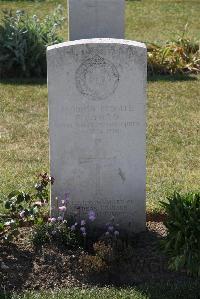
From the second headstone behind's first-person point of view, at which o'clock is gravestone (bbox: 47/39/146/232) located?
The gravestone is roughly at 12 o'clock from the second headstone behind.

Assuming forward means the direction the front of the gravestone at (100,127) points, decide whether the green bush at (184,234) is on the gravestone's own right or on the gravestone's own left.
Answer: on the gravestone's own left

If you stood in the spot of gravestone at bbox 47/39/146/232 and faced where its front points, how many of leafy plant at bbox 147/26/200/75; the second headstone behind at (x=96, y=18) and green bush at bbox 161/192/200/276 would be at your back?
2

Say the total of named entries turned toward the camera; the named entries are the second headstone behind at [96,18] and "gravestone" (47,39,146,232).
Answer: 2

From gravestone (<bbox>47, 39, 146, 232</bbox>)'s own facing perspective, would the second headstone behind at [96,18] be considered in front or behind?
behind

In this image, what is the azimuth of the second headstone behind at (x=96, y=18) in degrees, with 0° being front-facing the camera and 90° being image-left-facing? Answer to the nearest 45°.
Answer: approximately 0°

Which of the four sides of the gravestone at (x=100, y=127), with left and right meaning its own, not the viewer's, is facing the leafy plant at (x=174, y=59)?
back

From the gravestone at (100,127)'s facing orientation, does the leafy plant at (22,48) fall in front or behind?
behind
